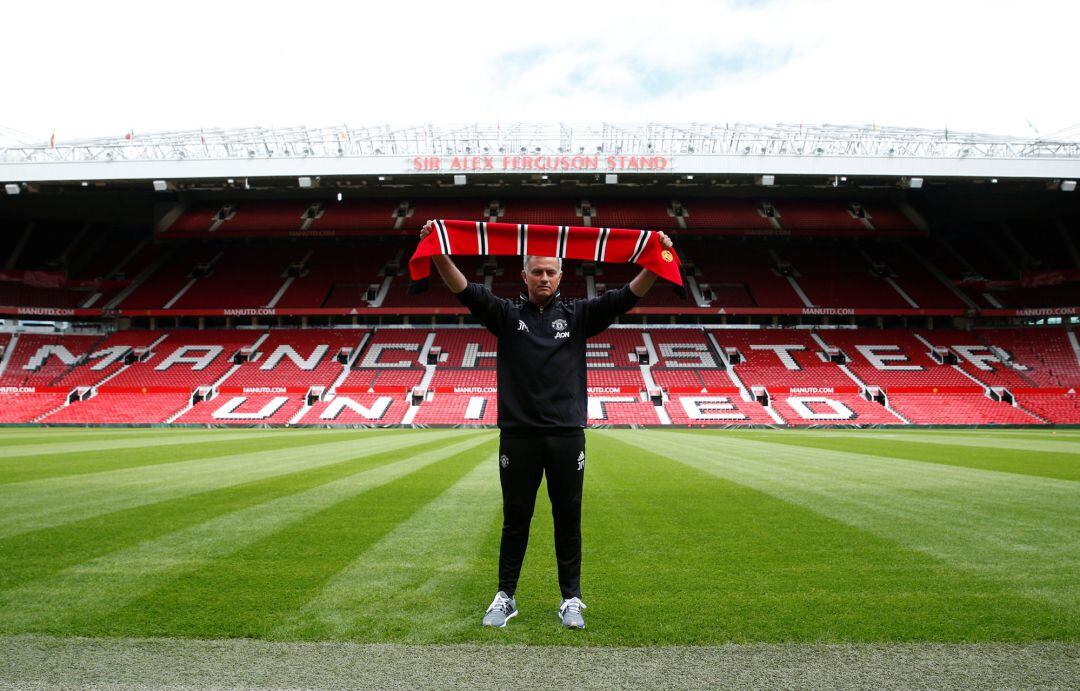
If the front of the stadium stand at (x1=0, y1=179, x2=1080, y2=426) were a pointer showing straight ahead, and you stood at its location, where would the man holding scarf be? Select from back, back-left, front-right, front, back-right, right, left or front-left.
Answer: front

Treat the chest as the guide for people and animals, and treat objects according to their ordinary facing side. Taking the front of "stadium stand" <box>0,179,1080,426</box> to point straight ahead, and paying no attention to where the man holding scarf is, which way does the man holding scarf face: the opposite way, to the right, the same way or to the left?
the same way

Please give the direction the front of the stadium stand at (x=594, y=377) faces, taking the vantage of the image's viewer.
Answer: facing the viewer

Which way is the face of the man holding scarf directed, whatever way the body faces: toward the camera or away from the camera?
toward the camera

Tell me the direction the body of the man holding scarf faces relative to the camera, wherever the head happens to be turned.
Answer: toward the camera

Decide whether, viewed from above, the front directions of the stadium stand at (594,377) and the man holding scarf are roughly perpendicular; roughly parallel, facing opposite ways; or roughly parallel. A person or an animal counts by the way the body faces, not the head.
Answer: roughly parallel

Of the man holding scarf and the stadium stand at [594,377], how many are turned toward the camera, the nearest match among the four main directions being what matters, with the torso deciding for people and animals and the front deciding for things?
2

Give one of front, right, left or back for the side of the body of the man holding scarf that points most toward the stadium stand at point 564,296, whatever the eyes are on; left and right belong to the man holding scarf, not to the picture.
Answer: back

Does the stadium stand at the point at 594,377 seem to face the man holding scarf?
yes

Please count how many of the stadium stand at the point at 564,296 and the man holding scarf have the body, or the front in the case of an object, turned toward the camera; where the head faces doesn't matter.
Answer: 2

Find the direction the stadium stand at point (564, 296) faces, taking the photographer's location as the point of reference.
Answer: facing the viewer
